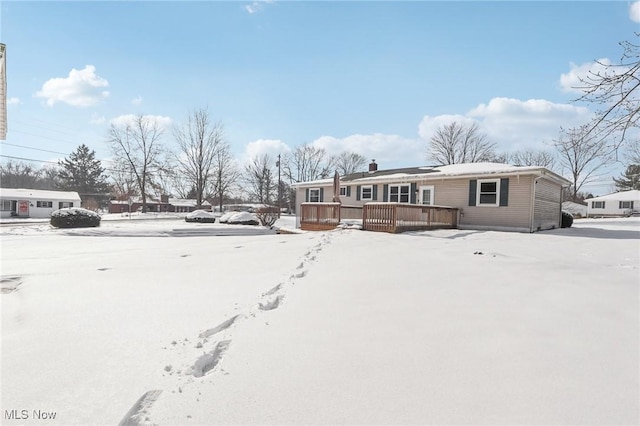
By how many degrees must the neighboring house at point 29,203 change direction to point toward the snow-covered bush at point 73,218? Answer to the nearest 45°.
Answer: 0° — it already faces it

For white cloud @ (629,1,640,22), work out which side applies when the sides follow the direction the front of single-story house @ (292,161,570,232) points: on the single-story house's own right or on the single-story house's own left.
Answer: on the single-story house's own left

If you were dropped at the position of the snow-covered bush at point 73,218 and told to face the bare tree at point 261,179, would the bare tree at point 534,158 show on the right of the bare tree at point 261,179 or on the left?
right

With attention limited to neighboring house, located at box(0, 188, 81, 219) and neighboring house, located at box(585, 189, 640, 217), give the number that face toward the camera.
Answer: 2

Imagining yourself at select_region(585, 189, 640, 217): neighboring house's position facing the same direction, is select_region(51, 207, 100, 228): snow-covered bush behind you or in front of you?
in front

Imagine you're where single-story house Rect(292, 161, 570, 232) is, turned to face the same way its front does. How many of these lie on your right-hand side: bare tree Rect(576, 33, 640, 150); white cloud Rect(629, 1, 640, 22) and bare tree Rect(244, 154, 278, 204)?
1

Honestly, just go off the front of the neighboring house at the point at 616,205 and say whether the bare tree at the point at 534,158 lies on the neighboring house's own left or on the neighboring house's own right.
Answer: on the neighboring house's own right
